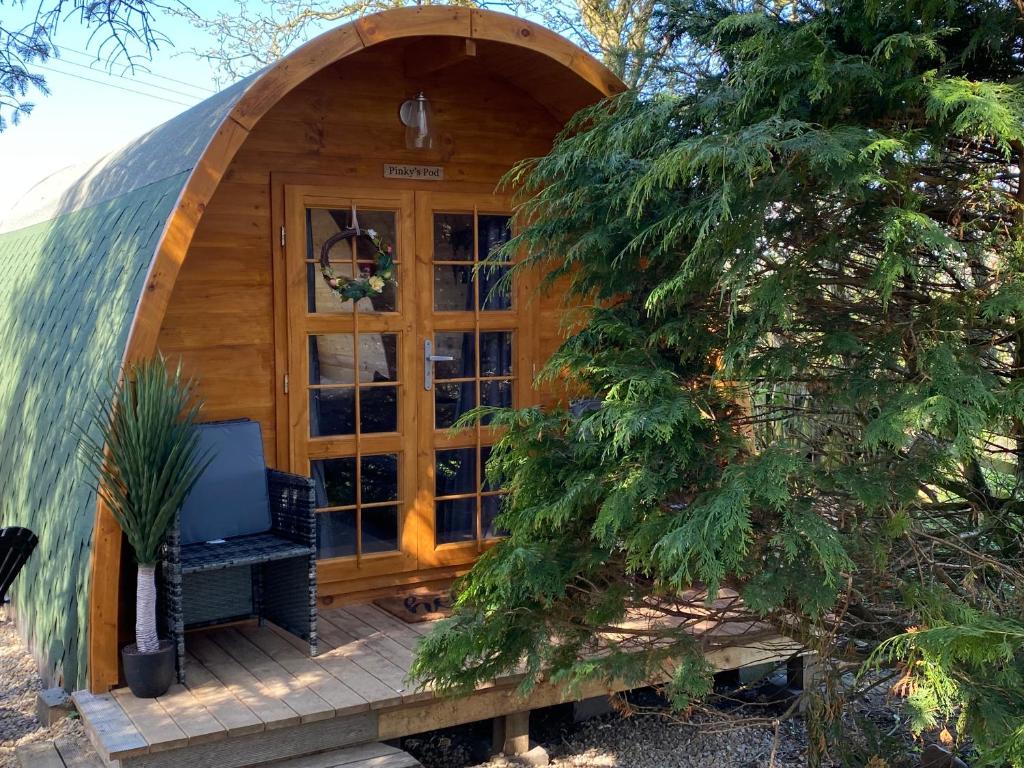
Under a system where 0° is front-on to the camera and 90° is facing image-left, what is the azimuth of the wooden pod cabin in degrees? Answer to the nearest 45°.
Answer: approximately 315°

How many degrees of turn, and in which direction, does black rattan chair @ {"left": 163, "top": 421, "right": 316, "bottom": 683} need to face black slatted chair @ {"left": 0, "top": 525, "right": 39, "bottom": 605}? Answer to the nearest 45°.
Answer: approximately 135° to its right

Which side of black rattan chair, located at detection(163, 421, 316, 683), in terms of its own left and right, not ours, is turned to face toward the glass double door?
left
